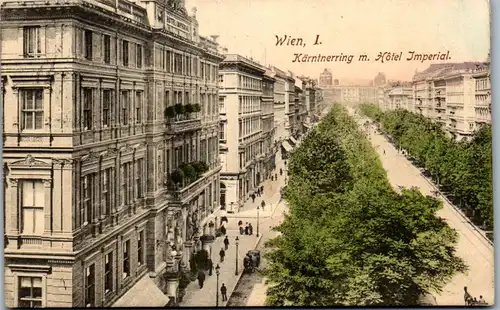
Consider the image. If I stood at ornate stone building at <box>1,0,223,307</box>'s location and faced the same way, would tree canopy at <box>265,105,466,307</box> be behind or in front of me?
in front

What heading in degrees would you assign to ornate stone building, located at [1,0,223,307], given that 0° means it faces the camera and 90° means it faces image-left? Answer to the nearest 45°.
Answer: approximately 270°

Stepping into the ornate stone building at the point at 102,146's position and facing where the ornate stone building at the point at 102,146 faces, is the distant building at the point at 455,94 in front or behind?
in front

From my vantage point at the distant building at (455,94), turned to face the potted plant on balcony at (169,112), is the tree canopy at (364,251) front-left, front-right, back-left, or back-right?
front-left
